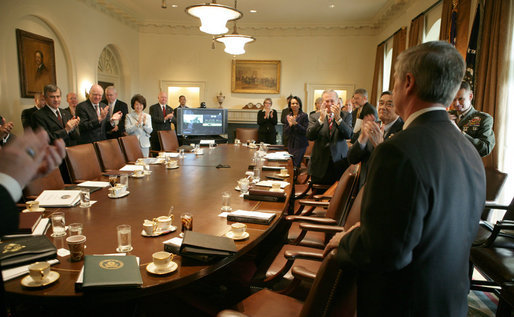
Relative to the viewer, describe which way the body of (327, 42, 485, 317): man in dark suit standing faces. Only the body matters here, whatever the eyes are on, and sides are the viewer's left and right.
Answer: facing away from the viewer and to the left of the viewer

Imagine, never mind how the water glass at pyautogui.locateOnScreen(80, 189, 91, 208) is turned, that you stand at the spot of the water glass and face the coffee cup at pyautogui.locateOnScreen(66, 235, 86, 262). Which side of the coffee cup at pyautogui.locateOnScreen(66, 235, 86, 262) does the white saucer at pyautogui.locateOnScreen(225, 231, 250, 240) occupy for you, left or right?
left

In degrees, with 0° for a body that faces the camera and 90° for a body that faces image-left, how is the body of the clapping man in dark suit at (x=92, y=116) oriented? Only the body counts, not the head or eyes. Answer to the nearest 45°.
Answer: approximately 315°

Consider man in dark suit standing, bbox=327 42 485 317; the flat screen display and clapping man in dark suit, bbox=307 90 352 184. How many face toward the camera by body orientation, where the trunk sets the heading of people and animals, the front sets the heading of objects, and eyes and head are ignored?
2

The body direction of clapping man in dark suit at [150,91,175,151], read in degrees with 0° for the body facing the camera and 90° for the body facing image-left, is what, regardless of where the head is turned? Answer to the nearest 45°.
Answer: approximately 315°

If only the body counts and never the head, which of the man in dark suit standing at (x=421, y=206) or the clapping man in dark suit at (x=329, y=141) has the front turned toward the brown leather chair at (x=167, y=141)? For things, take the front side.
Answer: the man in dark suit standing

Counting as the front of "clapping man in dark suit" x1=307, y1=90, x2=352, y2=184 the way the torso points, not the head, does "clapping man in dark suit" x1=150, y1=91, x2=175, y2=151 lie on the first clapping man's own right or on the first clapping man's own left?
on the first clapping man's own right

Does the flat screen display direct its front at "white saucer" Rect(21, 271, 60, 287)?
yes

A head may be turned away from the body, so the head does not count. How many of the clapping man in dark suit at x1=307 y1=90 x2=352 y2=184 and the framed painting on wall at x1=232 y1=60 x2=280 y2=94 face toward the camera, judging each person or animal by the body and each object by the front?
2

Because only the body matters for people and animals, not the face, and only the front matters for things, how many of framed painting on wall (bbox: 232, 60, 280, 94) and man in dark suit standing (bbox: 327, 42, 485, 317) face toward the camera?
1

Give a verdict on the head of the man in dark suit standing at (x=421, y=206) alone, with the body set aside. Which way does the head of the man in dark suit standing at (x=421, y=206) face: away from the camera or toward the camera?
away from the camera

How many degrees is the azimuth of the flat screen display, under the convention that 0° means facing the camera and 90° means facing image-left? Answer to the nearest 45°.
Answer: approximately 0°
